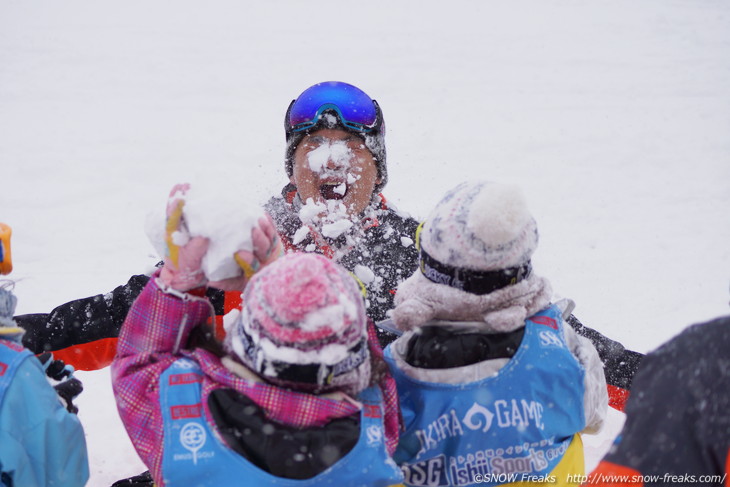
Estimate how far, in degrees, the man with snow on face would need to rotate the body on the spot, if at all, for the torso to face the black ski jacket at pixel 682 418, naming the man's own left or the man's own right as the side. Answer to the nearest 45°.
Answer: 0° — they already face it

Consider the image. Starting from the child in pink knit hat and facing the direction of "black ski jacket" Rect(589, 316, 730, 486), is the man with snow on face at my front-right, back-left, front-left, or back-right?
back-left

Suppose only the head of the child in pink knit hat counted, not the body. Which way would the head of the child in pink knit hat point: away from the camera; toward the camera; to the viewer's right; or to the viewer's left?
away from the camera

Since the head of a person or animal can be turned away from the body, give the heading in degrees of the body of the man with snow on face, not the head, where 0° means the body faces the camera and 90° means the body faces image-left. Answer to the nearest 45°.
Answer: approximately 0°

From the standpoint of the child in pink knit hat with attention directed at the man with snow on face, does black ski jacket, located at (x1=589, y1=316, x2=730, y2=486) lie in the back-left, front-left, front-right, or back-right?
back-right

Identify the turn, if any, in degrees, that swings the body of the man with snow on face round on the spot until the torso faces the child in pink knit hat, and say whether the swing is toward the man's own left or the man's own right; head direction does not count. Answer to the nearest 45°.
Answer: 0° — they already face them
